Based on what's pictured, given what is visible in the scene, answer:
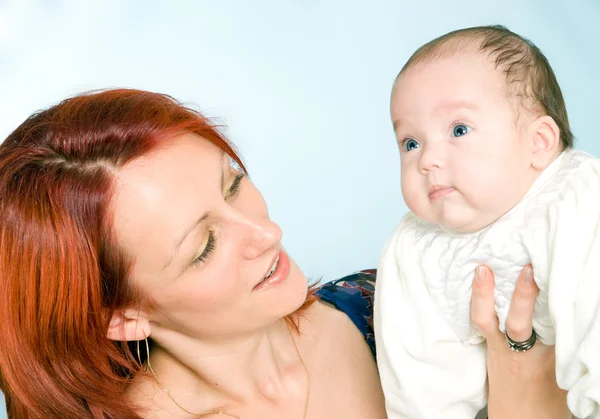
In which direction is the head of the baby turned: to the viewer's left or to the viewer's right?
to the viewer's left

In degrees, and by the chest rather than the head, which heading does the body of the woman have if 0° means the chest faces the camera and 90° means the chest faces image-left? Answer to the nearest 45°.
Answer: approximately 315°

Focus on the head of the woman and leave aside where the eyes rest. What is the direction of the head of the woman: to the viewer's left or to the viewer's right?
to the viewer's right

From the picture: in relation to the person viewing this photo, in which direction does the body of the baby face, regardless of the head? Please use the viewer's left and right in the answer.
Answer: facing the viewer and to the left of the viewer
